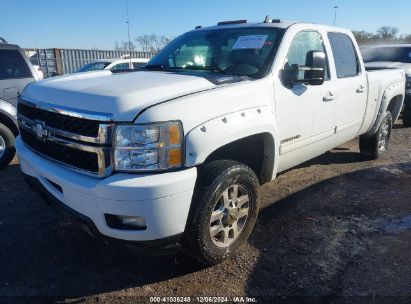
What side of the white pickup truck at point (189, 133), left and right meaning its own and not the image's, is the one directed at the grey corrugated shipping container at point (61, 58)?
right

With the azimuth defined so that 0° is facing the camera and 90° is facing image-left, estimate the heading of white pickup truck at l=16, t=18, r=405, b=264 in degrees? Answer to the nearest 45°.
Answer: approximately 45°
